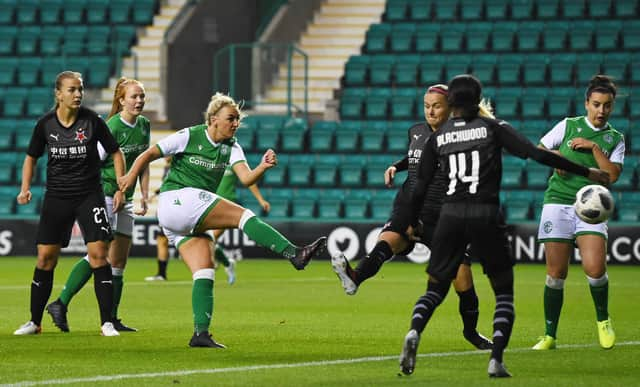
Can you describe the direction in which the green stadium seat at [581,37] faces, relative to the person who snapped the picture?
facing the viewer

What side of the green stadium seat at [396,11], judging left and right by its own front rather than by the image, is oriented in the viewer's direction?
front

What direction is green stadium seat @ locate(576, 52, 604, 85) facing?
toward the camera

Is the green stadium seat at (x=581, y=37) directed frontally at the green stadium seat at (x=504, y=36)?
no

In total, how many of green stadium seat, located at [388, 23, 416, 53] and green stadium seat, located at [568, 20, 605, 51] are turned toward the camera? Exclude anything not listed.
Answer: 2

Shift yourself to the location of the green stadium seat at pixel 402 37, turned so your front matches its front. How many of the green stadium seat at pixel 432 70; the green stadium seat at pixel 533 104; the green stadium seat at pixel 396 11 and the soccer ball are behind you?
1

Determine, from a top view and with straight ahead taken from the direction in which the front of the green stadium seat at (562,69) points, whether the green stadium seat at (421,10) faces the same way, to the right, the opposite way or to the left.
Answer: the same way

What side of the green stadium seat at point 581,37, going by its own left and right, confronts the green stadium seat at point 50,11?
right

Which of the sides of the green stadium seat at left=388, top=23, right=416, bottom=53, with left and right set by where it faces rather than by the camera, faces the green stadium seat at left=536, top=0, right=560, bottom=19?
left

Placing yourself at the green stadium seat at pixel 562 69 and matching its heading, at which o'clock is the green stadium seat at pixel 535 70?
the green stadium seat at pixel 535 70 is roughly at 3 o'clock from the green stadium seat at pixel 562 69.

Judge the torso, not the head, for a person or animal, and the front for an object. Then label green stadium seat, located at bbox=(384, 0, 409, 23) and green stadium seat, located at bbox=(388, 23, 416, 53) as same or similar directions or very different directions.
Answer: same or similar directions

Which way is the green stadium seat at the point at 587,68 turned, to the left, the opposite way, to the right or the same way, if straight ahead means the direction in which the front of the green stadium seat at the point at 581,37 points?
the same way

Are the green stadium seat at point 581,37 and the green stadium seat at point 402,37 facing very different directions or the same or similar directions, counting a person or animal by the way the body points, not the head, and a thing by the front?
same or similar directions

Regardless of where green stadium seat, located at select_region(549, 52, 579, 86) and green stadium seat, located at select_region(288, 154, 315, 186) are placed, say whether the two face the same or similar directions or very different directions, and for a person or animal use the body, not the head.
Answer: same or similar directions

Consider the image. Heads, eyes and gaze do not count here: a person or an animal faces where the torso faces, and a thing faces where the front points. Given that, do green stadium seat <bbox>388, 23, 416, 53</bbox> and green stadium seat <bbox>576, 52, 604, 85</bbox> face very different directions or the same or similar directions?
same or similar directions
